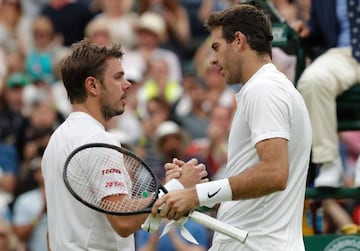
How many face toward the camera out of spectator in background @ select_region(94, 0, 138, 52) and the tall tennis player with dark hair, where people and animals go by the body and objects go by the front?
1

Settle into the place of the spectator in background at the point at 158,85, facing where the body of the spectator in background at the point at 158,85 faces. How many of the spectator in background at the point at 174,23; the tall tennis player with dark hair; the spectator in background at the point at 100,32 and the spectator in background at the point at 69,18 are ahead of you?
1

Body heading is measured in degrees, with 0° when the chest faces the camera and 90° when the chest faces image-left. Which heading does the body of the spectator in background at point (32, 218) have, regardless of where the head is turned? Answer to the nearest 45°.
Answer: approximately 0°

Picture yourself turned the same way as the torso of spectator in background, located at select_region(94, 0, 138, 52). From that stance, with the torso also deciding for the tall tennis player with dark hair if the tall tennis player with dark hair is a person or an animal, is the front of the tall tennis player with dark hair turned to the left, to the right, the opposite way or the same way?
to the right

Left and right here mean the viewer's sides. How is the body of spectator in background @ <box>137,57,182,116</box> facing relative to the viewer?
facing the viewer

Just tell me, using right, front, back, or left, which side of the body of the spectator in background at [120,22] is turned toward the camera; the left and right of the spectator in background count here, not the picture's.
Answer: front

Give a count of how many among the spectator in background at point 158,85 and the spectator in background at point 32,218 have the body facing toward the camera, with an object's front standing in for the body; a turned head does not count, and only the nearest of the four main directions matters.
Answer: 2

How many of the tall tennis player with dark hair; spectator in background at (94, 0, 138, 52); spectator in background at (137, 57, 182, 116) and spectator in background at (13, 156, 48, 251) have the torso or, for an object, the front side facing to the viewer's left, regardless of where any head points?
1

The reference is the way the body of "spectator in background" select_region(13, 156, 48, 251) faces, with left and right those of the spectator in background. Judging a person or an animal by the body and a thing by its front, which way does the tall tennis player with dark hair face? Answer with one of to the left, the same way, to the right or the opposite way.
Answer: to the right

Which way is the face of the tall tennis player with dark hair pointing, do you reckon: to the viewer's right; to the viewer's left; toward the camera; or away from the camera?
to the viewer's left
